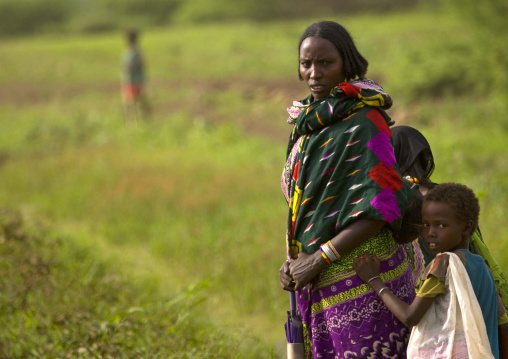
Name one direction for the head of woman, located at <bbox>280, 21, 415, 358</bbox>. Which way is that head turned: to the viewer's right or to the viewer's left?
to the viewer's left

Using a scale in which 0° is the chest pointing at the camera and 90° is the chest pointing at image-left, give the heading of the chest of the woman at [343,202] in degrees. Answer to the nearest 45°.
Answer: approximately 45°

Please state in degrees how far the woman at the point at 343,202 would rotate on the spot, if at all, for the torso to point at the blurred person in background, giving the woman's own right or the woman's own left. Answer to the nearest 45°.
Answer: approximately 135° to the woman's own right
